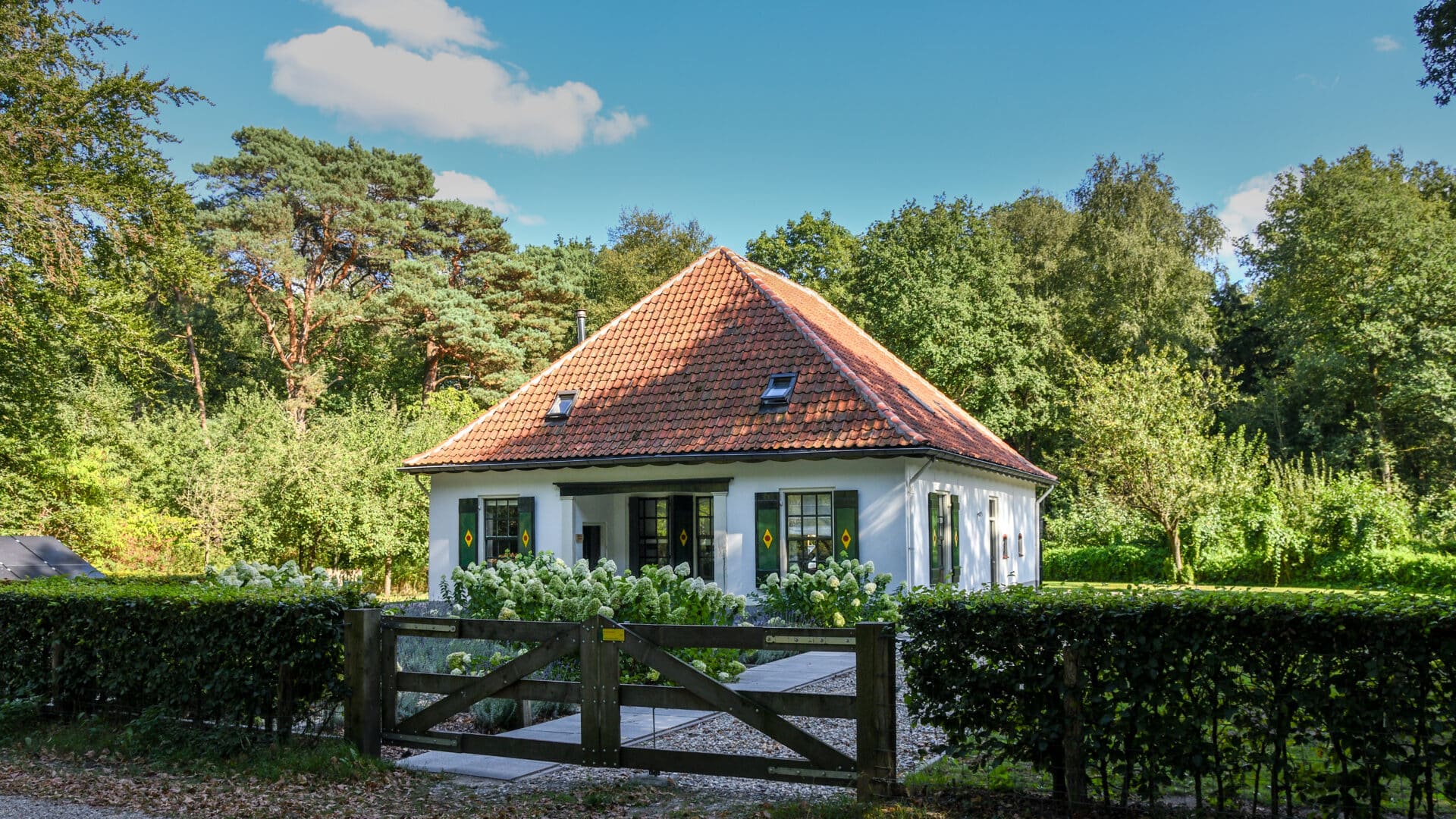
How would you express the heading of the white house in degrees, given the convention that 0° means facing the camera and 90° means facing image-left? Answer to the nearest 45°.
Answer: approximately 0°

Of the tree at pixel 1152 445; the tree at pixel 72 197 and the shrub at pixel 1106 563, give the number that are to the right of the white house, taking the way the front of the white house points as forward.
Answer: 1

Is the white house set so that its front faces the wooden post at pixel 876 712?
yes

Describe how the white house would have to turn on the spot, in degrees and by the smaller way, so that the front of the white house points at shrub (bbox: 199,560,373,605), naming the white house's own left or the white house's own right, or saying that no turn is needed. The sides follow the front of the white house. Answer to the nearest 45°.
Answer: approximately 45° to the white house's own right

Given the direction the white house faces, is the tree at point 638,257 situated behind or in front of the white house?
behind

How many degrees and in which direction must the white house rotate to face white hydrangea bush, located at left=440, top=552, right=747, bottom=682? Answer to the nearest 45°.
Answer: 0° — it already faces it

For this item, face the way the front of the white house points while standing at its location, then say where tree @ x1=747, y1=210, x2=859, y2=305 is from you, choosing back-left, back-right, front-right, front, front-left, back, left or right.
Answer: back

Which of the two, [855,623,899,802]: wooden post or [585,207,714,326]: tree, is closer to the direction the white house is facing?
the wooden post

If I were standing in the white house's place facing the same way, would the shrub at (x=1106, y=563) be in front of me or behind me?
behind

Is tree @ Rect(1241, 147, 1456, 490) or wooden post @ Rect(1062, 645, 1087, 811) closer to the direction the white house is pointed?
the wooden post

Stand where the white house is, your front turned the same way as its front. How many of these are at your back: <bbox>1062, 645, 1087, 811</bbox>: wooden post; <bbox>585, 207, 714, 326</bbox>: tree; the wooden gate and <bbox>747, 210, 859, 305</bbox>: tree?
2

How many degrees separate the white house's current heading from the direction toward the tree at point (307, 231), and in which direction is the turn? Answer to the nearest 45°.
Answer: approximately 135° to its right

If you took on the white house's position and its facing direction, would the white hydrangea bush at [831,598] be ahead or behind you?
ahead
